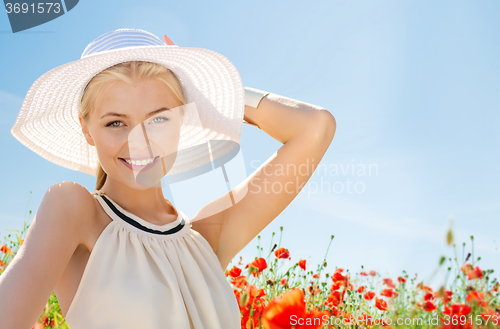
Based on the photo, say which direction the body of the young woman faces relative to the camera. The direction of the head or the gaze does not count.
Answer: toward the camera

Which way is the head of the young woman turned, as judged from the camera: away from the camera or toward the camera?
toward the camera
